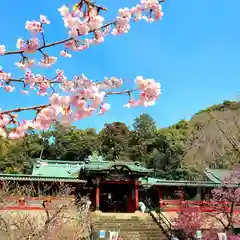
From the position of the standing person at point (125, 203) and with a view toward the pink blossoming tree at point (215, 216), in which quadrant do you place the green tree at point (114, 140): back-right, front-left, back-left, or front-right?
back-left

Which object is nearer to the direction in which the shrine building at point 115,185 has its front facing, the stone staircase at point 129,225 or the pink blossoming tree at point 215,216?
the stone staircase

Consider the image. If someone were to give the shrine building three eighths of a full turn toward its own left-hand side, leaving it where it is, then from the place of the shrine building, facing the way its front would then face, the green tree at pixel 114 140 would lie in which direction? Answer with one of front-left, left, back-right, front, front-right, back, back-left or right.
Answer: front-left

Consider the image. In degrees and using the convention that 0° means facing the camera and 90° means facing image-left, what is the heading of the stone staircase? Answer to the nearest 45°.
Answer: approximately 0°

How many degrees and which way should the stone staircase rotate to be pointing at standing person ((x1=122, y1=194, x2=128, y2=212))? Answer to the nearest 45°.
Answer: approximately 180°

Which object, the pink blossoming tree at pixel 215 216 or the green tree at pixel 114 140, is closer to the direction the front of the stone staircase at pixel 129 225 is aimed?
the pink blossoming tree

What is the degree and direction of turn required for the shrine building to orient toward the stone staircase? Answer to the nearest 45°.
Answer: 0° — it already faces it

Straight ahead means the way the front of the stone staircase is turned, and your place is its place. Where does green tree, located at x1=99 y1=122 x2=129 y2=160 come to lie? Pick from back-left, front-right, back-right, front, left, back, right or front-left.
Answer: back

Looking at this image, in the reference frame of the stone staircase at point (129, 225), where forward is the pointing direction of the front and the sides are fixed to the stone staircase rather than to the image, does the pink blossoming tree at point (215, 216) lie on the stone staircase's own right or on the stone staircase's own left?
on the stone staircase's own left

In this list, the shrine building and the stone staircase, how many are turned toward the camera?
2
